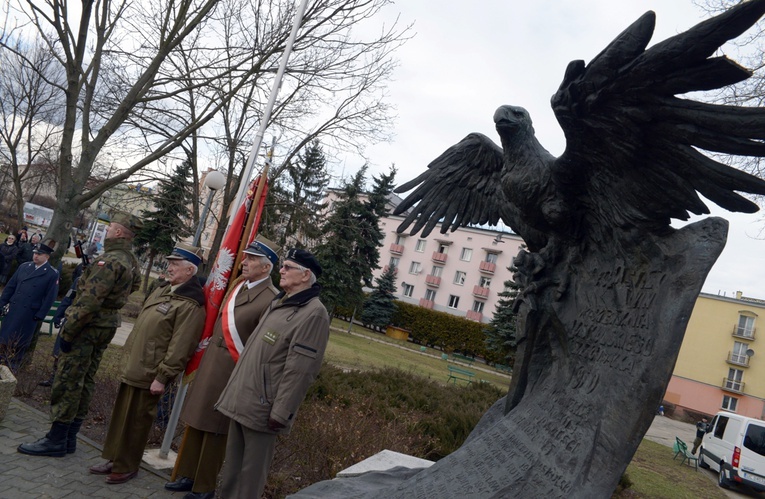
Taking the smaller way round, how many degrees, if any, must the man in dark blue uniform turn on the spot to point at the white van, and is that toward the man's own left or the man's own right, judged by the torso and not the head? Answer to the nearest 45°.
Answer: approximately 135° to the man's own left

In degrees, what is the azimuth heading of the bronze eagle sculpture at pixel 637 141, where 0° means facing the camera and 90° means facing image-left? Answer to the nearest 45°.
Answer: approximately 45°

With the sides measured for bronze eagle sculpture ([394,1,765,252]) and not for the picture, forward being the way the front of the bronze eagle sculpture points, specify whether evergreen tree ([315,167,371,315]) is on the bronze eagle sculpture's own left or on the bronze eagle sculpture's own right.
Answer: on the bronze eagle sculpture's own right

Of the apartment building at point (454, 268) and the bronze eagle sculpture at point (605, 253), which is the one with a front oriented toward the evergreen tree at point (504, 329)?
the apartment building

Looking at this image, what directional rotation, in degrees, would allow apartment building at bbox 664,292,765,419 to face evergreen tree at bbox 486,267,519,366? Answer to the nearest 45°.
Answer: approximately 45° to its right

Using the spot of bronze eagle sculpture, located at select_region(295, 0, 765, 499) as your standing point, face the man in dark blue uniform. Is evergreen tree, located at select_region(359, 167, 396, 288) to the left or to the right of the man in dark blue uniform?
right
